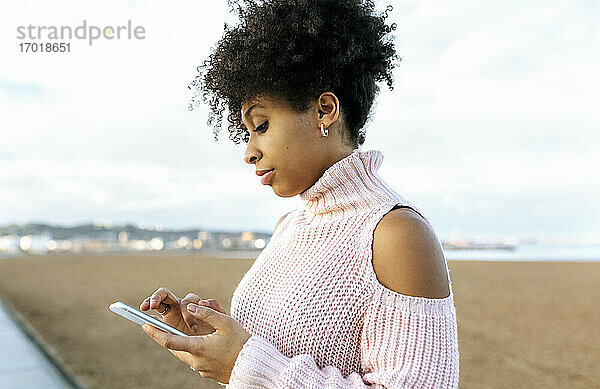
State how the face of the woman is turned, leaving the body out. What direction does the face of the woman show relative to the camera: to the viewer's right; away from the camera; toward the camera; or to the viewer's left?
to the viewer's left

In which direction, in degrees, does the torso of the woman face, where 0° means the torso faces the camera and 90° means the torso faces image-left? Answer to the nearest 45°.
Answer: approximately 45°
